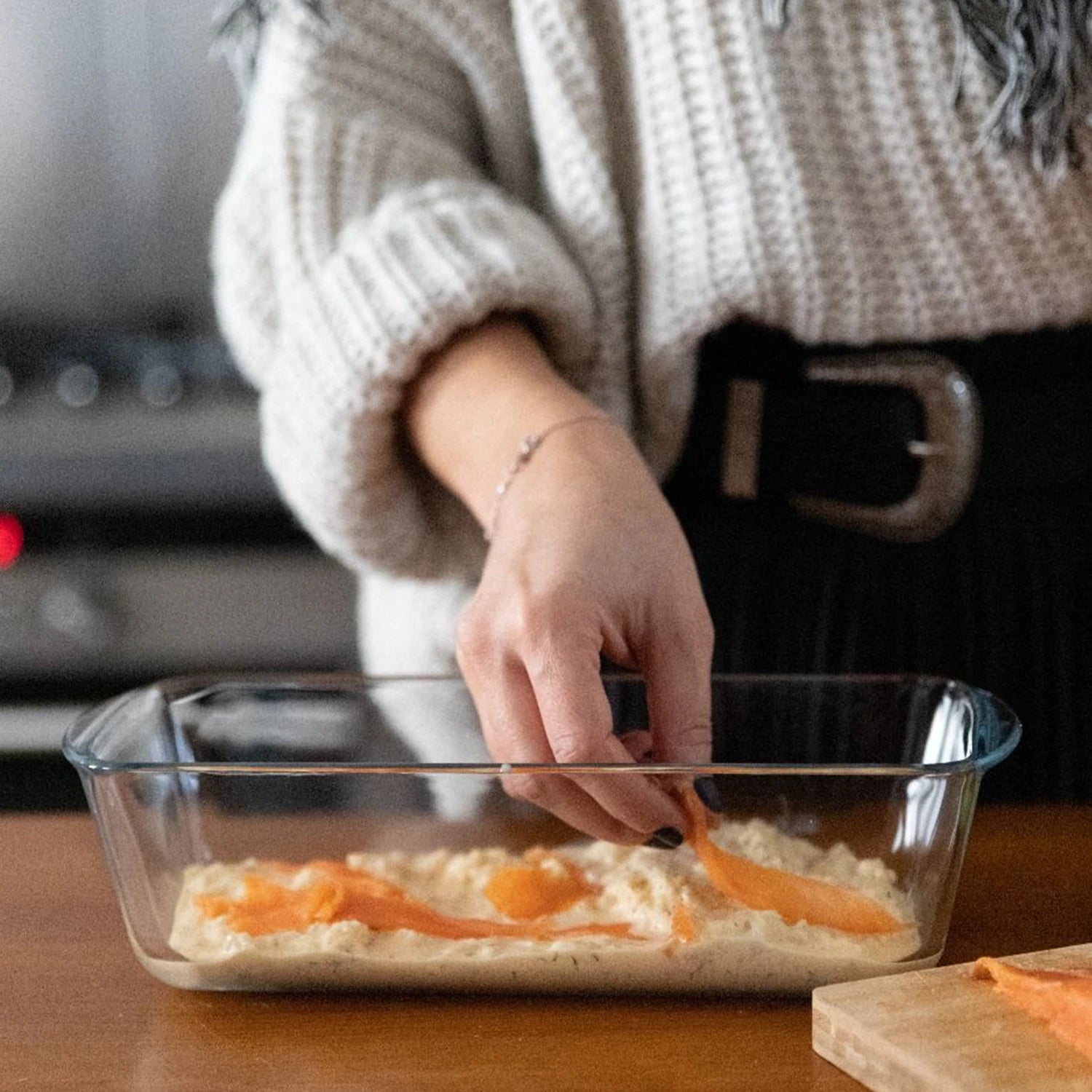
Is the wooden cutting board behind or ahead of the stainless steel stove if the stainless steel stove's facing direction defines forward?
ahead

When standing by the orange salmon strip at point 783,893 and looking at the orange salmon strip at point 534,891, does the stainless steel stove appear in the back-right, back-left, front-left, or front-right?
front-right

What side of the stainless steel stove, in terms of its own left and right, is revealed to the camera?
front

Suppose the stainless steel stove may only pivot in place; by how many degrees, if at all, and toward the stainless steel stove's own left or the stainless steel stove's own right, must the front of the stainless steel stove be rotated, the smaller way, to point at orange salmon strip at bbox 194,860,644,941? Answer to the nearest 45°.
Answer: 0° — it already faces it

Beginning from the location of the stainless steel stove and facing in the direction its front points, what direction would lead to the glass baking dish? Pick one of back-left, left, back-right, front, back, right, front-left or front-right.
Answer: front

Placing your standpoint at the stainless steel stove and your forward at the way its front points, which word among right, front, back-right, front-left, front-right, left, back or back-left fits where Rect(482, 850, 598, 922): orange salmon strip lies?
front

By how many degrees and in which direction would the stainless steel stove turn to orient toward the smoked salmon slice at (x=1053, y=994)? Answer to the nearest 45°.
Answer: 0° — it already faces it

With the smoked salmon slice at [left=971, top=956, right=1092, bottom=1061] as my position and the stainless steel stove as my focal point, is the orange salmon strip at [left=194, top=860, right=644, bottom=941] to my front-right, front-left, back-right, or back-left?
front-left

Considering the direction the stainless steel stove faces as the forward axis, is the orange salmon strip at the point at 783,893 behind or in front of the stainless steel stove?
in front
